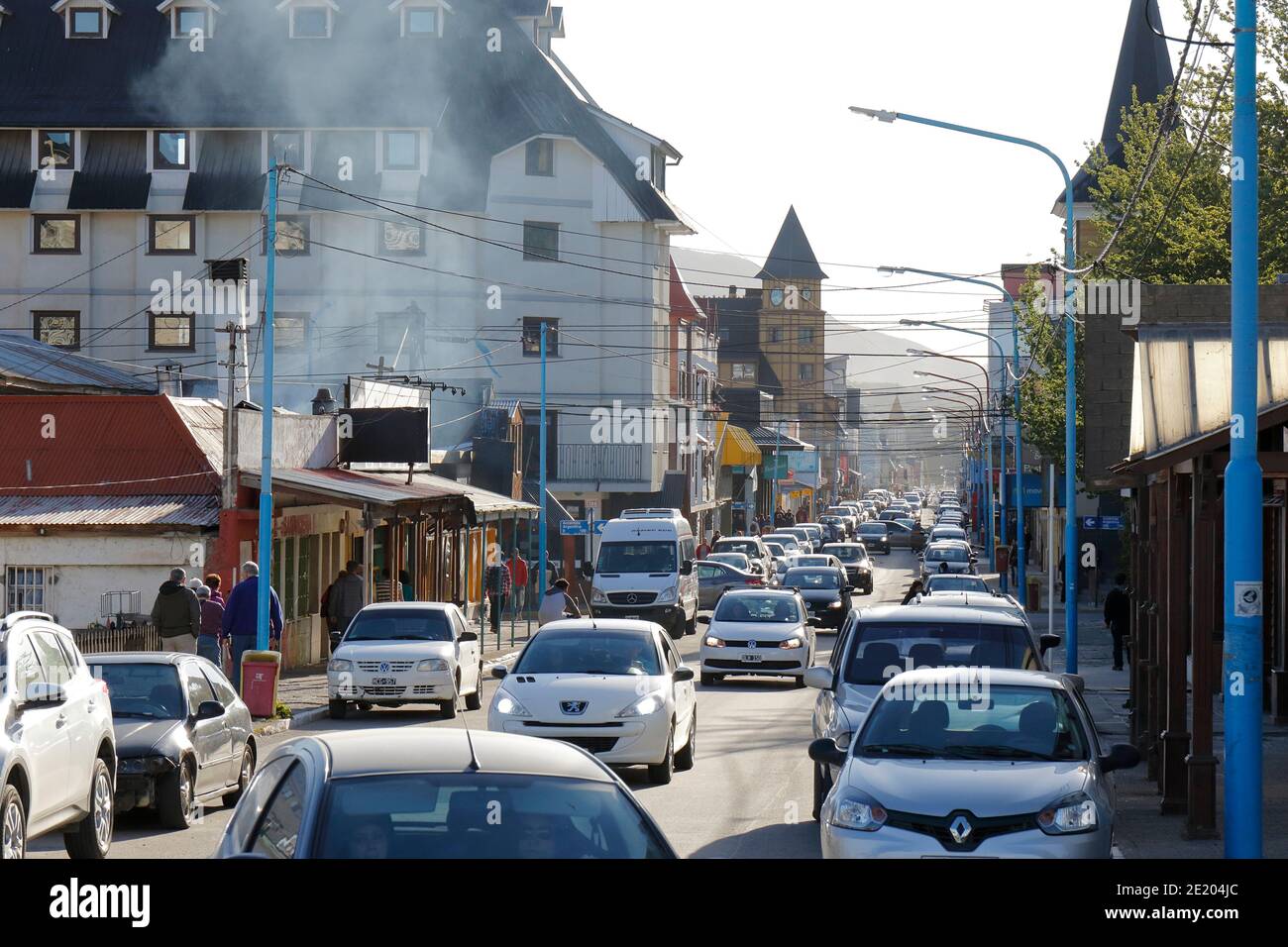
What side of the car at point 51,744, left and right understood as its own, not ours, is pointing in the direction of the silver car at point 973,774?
left

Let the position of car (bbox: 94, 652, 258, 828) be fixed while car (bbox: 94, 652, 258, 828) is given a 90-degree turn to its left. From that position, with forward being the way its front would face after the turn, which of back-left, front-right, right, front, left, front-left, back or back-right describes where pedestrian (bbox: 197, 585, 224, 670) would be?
back-left

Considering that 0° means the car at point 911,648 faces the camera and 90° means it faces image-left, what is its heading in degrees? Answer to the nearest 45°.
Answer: approximately 0°

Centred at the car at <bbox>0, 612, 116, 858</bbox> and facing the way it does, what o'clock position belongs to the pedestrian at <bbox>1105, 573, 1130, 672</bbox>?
The pedestrian is roughly at 6 o'clock from the car.

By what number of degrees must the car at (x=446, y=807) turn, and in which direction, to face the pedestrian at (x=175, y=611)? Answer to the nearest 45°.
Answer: approximately 180°

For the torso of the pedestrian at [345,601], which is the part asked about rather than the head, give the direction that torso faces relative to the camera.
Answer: away from the camera

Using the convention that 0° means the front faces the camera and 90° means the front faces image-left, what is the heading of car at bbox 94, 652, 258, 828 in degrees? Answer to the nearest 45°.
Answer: approximately 45°

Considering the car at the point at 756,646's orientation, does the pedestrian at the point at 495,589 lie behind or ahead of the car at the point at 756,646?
behind
